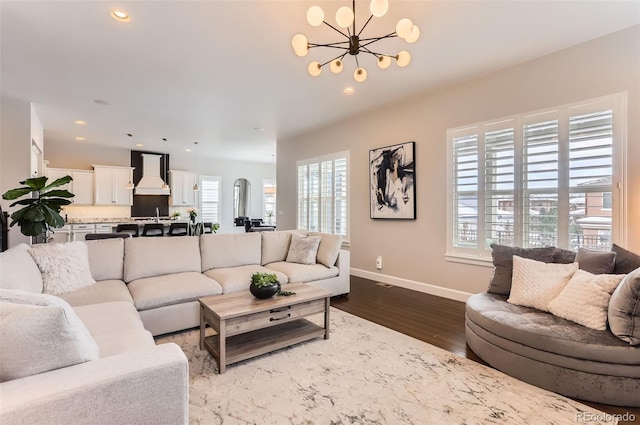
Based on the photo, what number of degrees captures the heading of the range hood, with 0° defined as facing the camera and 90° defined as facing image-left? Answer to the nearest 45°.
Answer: approximately 0°

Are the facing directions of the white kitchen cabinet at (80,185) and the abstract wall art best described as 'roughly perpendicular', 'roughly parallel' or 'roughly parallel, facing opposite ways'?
roughly perpendicular

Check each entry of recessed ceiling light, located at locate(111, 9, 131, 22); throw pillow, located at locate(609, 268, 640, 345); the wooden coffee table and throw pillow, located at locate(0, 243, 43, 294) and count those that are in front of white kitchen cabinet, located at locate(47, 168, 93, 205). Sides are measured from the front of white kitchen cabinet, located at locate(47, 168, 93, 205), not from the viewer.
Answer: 4

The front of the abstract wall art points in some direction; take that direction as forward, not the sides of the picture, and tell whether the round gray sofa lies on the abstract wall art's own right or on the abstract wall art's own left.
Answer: on the abstract wall art's own left

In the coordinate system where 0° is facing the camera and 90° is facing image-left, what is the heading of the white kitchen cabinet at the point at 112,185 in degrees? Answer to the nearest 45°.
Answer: approximately 0°

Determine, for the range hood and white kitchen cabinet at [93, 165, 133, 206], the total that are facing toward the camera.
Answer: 2

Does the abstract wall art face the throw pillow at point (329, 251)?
yes

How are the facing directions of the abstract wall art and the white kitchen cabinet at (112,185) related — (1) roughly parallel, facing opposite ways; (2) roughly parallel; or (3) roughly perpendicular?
roughly perpendicular

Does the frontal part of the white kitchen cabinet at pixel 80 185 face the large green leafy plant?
yes
